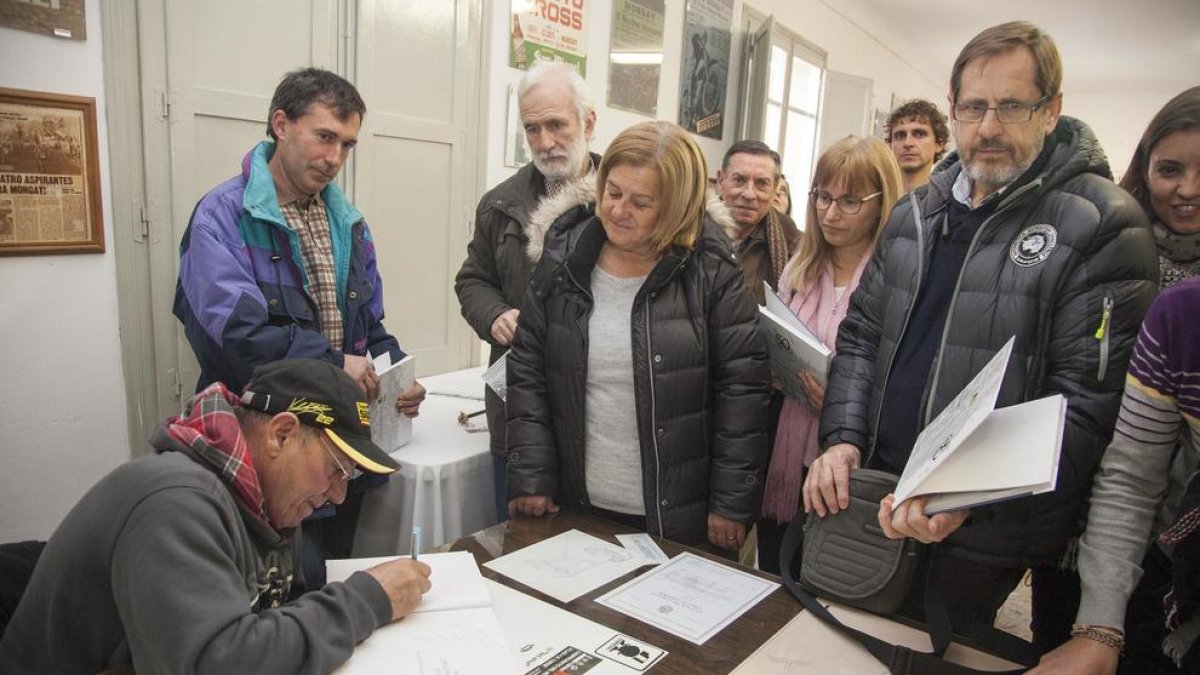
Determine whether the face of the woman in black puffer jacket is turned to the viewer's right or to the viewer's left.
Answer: to the viewer's left

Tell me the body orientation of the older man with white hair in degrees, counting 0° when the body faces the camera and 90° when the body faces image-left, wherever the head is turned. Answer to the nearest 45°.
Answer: approximately 0°

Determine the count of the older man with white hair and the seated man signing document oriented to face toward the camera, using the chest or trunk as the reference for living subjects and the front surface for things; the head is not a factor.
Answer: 1

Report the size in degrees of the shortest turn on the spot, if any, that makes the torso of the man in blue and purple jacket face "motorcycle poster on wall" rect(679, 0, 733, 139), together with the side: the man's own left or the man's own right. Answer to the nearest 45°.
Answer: approximately 90° to the man's own left

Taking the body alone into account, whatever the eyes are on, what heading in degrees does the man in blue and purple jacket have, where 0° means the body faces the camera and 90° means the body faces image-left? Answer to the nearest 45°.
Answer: approximately 315°

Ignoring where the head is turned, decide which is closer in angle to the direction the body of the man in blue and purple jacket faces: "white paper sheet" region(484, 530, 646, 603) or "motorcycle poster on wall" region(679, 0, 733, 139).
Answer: the white paper sheet

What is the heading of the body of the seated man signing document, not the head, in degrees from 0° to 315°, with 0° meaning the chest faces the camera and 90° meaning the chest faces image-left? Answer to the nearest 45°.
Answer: approximately 270°

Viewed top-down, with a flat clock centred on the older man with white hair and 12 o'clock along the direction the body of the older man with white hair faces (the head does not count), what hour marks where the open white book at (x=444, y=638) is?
The open white book is roughly at 12 o'clock from the older man with white hair.
